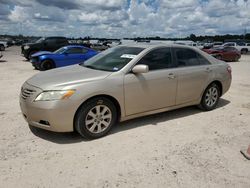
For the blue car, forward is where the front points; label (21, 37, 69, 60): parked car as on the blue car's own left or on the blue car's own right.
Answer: on the blue car's own right

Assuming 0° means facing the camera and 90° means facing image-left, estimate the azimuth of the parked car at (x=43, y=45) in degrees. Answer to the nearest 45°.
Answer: approximately 45°

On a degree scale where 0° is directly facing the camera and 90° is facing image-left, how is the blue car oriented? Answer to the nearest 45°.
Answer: approximately 45°

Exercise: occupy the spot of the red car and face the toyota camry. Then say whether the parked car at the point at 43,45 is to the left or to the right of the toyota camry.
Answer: right

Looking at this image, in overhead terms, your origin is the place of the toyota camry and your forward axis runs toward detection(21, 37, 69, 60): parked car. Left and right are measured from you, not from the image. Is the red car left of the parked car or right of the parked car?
right

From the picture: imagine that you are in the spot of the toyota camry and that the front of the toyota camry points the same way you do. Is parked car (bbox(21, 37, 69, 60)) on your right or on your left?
on your right

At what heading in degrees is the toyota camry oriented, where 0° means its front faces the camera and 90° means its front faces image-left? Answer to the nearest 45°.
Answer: approximately 45°
